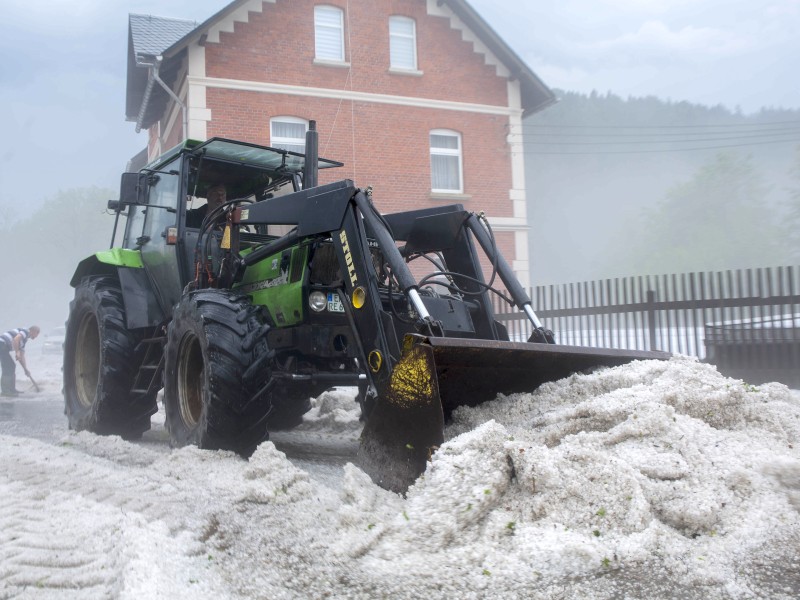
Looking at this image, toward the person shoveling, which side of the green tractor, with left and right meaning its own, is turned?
back

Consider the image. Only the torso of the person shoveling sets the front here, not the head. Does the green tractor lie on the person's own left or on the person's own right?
on the person's own right

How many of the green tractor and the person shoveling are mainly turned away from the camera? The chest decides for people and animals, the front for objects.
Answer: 0

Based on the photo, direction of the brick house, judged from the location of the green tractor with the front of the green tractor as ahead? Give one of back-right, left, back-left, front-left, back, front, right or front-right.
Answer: back-left

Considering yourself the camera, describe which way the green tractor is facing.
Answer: facing the viewer and to the right of the viewer

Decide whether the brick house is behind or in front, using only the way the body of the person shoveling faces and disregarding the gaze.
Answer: in front

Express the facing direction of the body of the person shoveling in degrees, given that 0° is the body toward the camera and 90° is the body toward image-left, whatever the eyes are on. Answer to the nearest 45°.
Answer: approximately 270°
